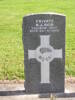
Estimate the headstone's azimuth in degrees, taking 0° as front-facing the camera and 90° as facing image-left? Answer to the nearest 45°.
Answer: approximately 0°
